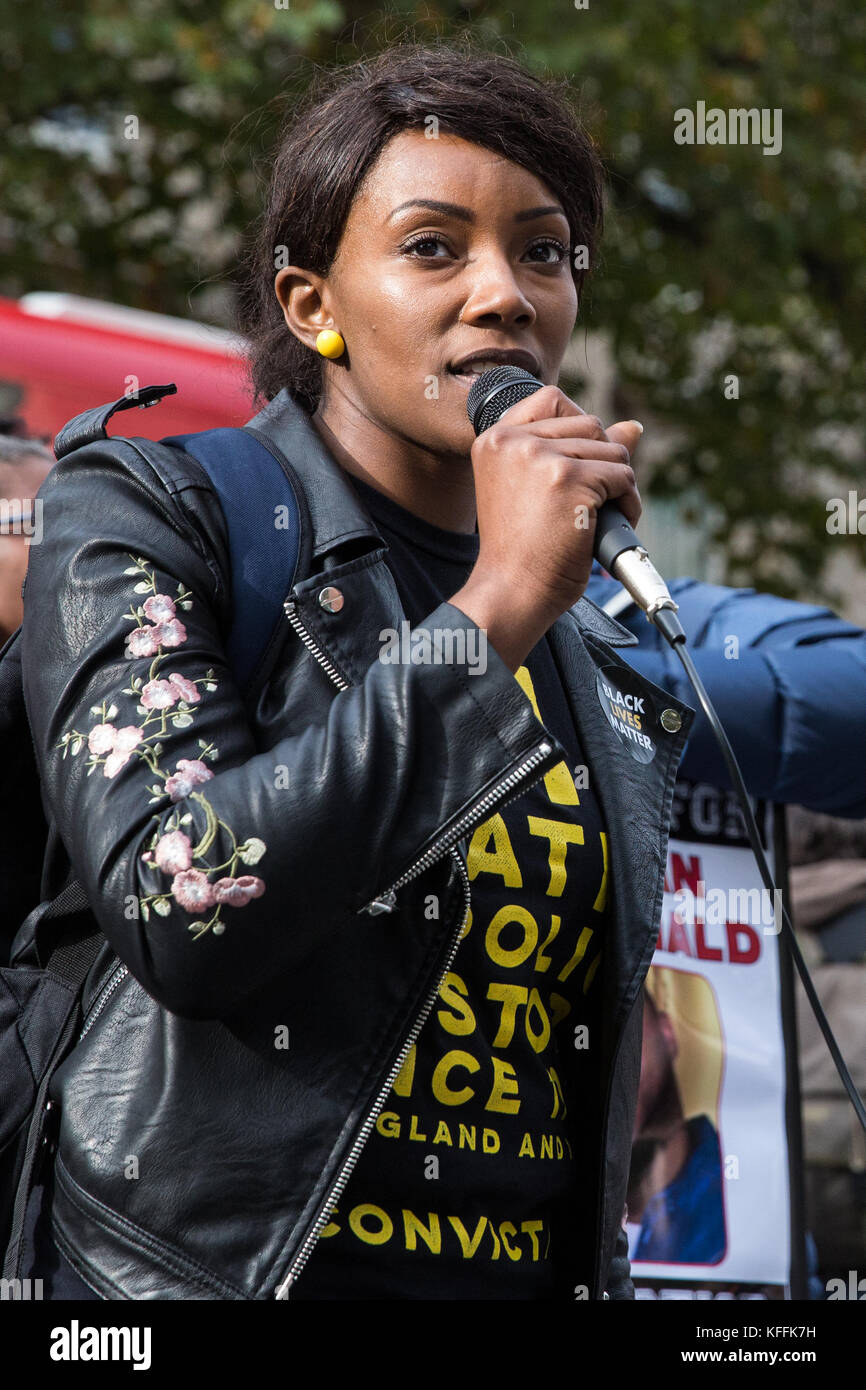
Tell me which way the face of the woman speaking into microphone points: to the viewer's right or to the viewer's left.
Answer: to the viewer's right

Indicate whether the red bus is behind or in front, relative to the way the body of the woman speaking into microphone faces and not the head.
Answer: behind

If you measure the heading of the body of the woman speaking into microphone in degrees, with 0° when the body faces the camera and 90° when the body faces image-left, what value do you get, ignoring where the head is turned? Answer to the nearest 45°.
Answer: approximately 315°
